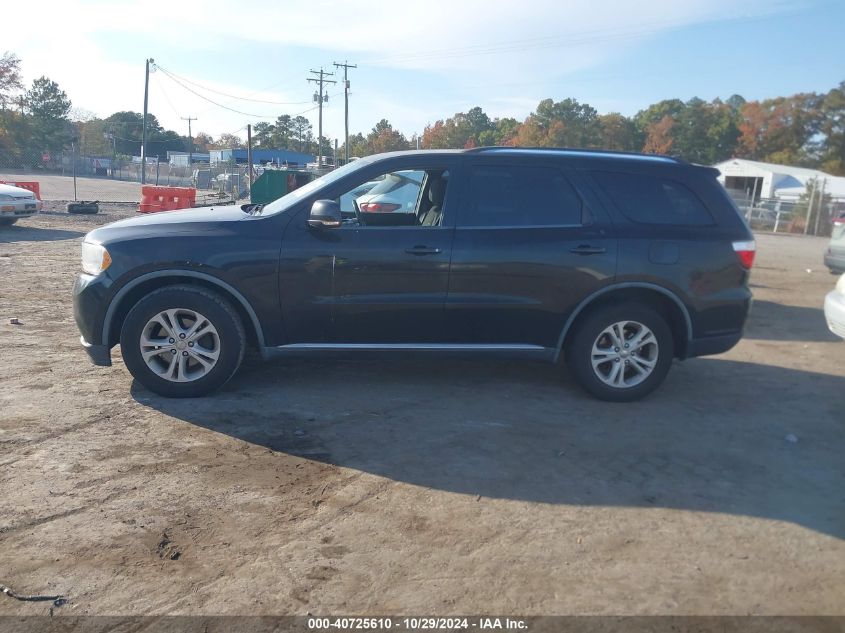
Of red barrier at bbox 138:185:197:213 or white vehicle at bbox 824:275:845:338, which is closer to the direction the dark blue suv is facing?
the red barrier

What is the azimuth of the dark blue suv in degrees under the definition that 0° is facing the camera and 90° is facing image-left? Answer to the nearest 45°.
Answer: approximately 90°

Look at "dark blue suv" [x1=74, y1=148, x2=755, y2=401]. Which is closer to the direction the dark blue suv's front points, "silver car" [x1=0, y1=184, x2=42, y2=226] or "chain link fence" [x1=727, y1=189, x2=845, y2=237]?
the silver car

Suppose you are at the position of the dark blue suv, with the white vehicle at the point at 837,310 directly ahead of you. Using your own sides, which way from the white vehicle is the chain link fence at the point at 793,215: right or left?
left

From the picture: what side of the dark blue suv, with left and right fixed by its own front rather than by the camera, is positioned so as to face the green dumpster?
right

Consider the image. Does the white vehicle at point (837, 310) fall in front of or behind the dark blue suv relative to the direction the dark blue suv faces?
behind

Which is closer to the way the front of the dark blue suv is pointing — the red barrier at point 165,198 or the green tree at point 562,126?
the red barrier

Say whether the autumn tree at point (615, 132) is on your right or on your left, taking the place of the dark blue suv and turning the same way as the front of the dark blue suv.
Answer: on your right

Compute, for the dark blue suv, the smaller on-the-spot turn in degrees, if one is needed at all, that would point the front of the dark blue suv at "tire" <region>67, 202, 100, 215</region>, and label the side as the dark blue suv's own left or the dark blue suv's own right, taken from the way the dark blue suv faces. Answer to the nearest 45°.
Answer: approximately 45° to the dark blue suv's own right

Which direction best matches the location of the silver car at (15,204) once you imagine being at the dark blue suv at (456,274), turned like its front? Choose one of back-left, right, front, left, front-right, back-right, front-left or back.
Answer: front-right

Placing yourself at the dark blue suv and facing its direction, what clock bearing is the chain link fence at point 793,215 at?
The chain link fence is roughly at 4 o'clock from the dark blue suv.

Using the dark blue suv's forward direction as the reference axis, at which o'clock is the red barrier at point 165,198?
The red barrier is roughly at 2 o'clock from the dark blue suv.

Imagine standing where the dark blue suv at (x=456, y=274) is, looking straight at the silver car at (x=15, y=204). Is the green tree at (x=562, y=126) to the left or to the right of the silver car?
right
